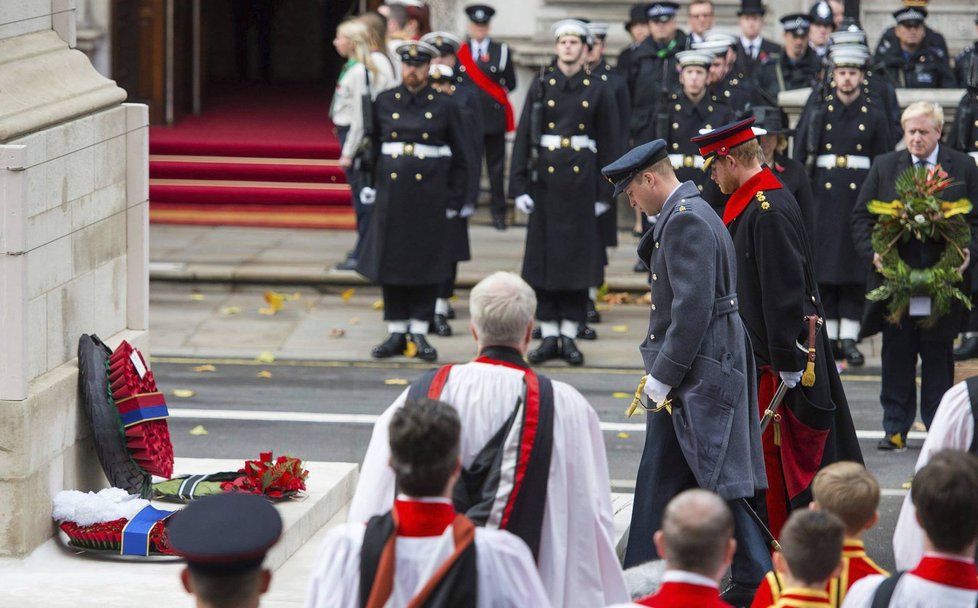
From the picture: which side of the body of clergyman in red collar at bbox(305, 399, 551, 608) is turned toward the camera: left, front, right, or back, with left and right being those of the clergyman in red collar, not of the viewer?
back

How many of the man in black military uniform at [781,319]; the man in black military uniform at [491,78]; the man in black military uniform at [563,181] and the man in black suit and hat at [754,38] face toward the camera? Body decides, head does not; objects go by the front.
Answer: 3

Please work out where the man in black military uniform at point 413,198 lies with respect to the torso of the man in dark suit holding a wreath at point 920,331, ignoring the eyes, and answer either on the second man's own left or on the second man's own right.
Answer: on the second man's own right

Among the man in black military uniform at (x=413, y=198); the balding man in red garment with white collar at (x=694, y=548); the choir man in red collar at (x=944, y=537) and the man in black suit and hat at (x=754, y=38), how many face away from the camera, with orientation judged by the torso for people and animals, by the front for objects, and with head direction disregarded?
2

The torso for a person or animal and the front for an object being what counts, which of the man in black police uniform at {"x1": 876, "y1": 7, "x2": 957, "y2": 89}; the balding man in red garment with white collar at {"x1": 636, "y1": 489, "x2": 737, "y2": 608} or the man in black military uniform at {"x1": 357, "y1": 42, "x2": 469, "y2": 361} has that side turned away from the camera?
the balding man in red garment with white collar

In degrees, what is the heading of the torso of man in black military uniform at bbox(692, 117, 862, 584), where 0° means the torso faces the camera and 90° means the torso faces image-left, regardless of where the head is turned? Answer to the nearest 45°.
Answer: approximately 90°

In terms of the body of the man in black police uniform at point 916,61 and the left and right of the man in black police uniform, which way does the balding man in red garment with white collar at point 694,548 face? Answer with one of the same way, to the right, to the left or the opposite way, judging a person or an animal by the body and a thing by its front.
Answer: the opposite way

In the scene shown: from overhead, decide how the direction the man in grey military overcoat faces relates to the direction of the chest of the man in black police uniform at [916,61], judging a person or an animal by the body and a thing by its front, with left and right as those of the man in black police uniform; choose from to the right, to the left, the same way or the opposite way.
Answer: to the right

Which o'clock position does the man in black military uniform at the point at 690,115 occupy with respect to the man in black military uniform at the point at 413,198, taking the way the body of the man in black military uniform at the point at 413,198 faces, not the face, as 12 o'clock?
the man in black military uniform at the point at 690,115 is roughly at 8 o'clock from the man in black military uniform at the point at 413,198.

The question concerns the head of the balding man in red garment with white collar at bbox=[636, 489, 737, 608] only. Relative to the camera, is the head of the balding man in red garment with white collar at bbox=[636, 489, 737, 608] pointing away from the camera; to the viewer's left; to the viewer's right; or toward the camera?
away from the camera

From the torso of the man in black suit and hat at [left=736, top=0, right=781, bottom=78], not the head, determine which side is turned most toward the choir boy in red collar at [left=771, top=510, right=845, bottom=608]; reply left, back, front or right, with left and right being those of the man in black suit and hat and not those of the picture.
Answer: front

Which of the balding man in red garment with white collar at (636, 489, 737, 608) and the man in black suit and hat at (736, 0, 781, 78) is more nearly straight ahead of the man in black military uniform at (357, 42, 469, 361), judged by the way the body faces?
the balding man in red garment with white collar

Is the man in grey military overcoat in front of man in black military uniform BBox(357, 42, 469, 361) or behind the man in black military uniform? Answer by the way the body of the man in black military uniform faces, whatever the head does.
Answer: in front

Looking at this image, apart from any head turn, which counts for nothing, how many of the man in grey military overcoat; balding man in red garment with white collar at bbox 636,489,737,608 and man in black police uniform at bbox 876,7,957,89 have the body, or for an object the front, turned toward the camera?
1

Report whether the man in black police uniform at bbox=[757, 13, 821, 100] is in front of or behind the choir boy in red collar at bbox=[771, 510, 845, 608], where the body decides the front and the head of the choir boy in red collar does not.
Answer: in front

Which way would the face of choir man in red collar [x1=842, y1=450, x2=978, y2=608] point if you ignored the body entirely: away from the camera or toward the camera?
away from the camera
